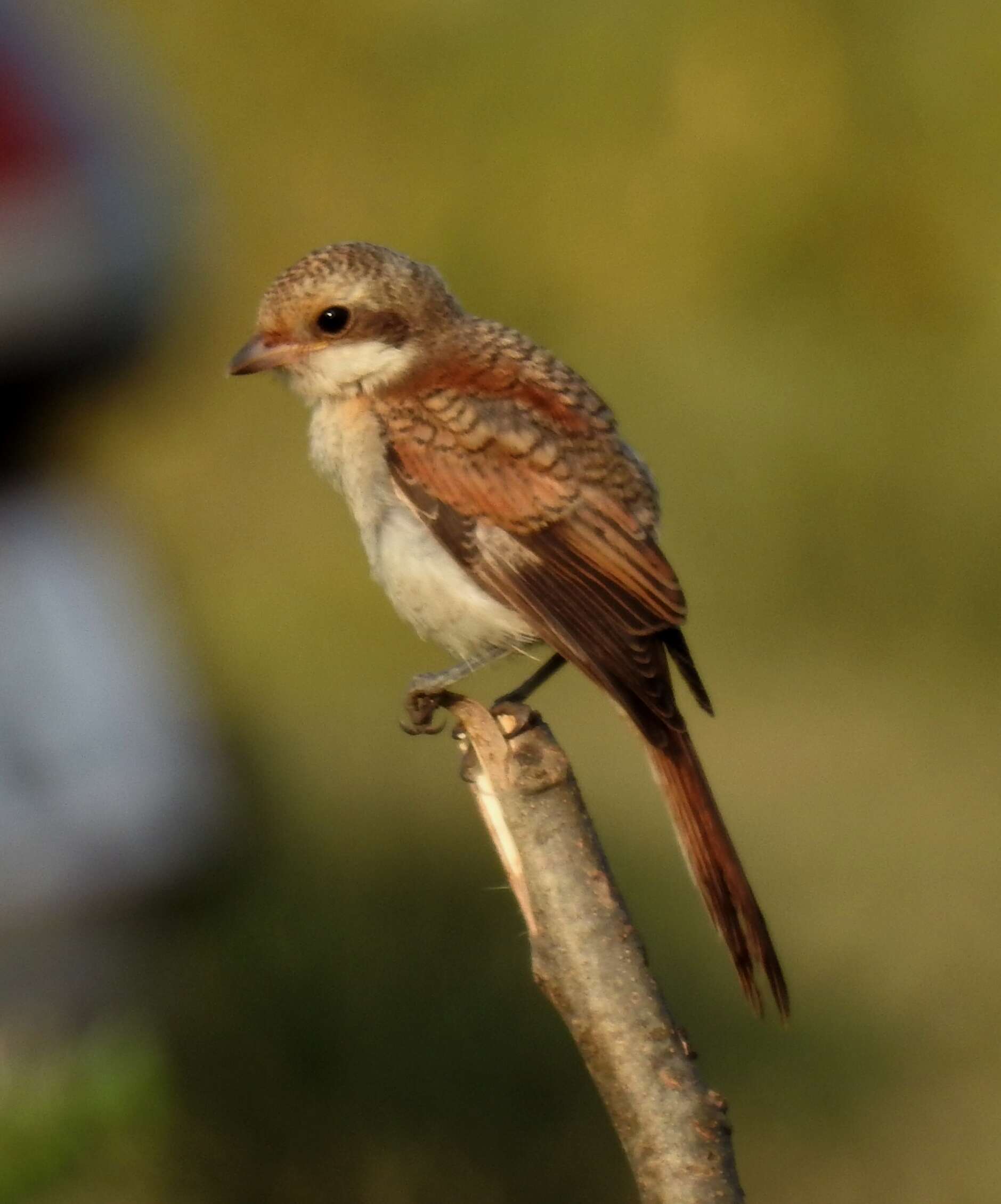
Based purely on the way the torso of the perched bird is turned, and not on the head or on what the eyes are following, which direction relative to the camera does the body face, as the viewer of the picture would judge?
to the viewer's left
